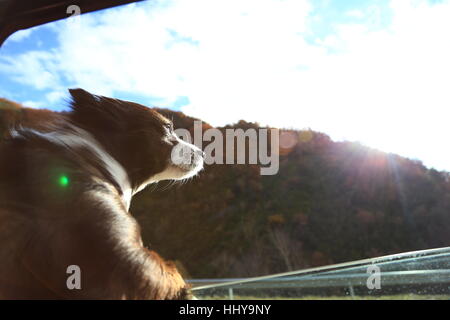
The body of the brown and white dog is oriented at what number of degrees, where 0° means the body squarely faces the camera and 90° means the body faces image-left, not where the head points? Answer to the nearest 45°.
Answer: approximately 270°
